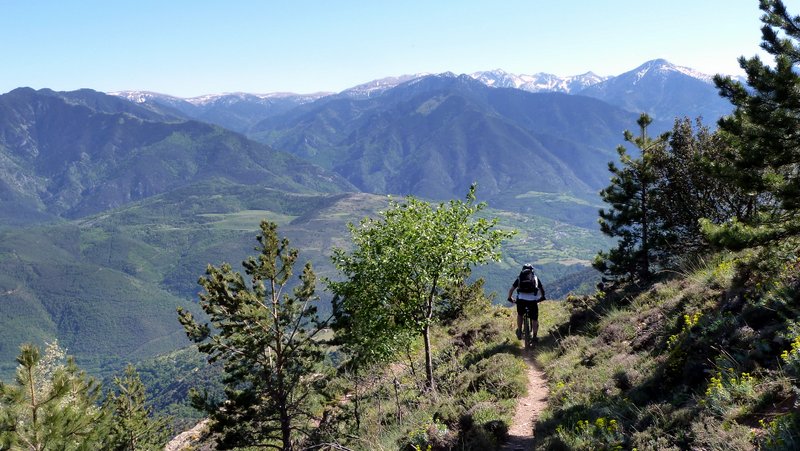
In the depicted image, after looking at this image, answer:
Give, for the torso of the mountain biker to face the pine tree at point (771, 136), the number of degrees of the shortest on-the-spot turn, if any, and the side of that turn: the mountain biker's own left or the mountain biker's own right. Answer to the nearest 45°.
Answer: approximately 135° to the mountain biker's own right

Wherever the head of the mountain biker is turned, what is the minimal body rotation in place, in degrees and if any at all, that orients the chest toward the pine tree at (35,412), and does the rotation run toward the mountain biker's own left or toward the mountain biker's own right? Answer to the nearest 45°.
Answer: approximately 135° to the mountain biker's own left

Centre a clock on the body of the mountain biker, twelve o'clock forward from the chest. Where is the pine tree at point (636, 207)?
The pine tree is roughly at 1 o'clock from the mountain biker.

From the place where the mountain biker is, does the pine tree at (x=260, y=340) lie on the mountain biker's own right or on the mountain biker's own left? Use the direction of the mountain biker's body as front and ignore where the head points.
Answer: on the mountain biker's own left

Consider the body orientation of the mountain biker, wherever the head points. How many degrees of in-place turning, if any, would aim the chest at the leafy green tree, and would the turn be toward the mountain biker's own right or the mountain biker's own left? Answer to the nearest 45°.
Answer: approximately 135° to the mountain biker's own left

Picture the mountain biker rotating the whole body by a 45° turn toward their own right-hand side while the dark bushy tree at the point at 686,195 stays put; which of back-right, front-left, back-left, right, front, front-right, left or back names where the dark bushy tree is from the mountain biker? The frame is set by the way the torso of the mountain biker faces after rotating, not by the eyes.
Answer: front

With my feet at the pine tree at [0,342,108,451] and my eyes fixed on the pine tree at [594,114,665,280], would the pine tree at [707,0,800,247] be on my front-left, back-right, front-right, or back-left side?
front-right

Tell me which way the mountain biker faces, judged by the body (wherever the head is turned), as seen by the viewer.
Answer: away from the camera
